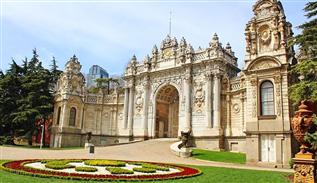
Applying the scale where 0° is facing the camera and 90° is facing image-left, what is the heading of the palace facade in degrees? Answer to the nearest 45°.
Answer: approximately 45°

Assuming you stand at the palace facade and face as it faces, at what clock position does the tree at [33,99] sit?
The tree is roughly at 2 o'clock from the palace facade.

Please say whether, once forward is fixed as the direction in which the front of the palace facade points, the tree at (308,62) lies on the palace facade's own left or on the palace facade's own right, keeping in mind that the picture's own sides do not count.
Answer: on the palace facade's own left

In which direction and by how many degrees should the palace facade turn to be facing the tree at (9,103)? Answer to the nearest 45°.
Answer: approximately 45° to its right
